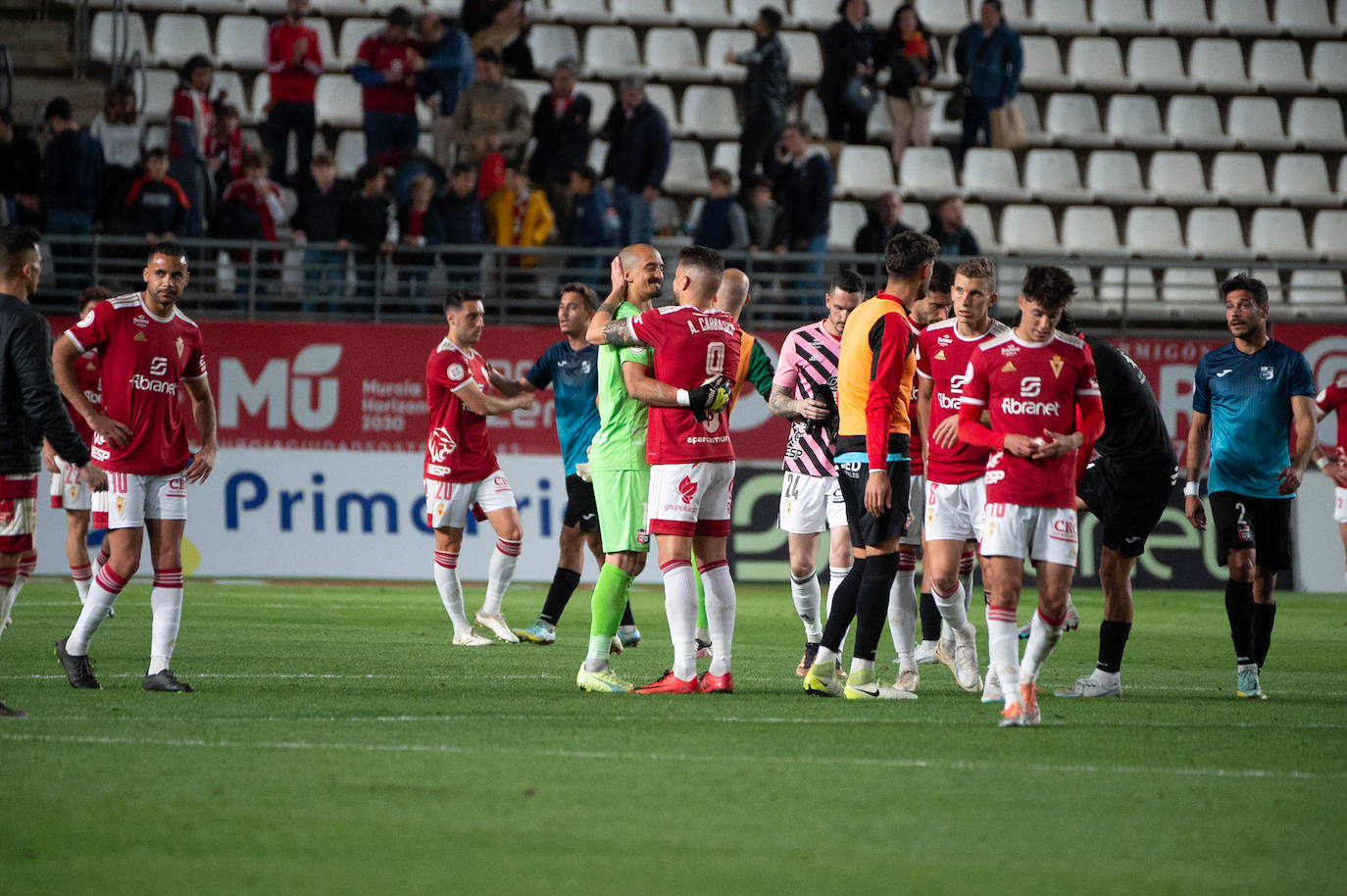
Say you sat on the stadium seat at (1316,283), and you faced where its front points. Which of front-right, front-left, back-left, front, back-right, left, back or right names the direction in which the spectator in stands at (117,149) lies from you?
front-right

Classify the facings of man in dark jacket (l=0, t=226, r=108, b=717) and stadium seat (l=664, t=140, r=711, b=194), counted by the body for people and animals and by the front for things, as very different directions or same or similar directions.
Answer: very different directions

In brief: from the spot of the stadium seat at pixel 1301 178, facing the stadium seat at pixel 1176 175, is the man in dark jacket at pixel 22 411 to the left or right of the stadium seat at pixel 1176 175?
left

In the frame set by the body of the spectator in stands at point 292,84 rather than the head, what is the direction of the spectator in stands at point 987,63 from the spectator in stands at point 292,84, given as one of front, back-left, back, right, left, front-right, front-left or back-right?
left

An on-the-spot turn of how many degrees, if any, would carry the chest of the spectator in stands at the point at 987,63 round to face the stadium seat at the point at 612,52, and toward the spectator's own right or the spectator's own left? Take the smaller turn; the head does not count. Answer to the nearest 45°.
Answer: approximately 90° to the spectator's own right

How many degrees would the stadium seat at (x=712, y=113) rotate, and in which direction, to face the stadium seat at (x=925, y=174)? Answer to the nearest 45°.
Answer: approximately 90° to its left

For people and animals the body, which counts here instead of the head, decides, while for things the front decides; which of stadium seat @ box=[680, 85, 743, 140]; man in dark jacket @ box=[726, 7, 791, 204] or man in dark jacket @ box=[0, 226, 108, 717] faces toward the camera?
the stadium seat

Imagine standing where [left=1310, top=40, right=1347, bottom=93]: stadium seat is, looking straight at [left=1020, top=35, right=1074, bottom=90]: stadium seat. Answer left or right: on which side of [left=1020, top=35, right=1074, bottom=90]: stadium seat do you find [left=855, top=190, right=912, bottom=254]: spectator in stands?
left

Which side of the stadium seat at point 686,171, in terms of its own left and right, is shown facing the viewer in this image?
front

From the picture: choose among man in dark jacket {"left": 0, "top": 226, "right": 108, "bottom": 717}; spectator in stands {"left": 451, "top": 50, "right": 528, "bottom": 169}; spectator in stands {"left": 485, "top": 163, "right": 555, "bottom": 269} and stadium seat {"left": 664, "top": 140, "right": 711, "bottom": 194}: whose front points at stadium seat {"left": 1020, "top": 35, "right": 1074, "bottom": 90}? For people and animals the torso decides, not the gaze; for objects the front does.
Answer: the man in dark jacket

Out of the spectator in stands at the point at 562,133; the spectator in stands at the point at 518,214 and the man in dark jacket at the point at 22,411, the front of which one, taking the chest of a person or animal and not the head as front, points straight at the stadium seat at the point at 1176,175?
the man in dark jacket
